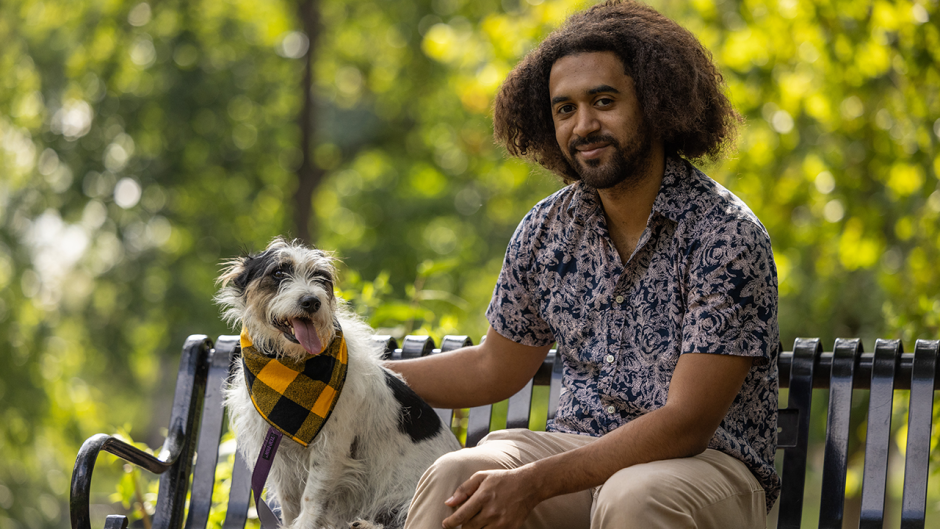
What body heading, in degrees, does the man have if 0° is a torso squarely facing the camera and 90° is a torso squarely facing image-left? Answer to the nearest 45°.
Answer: approximately 45°

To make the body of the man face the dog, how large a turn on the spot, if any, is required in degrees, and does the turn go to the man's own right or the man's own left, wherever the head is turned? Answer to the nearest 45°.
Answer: approximately 45° to the man's own right

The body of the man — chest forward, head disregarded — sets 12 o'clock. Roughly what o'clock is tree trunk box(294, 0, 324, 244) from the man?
The tree trunk is roughly at 4 o'clock from the man.
